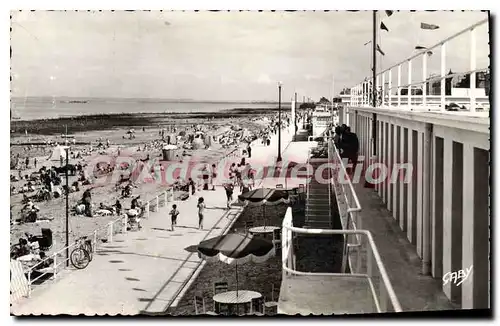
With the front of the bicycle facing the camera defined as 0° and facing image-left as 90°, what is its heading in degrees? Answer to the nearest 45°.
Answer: approximately 45°
